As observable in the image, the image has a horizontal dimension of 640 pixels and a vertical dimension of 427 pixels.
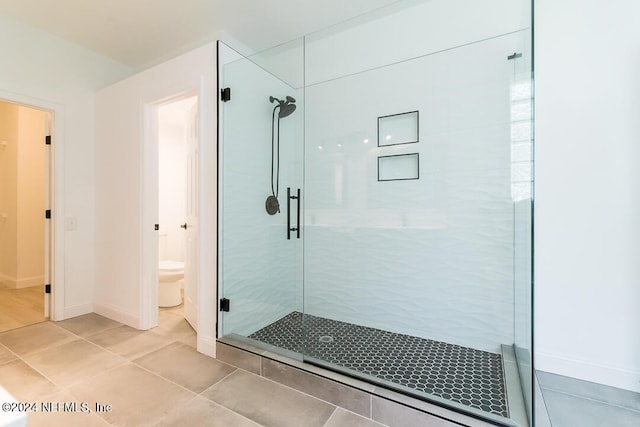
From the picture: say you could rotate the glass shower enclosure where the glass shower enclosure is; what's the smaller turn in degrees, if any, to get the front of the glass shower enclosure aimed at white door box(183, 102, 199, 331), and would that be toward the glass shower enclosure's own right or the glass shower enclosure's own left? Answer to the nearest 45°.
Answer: approximately 45° to the glass shower enclosure's own right

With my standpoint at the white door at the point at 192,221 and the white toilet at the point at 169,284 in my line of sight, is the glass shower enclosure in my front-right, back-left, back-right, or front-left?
back-right

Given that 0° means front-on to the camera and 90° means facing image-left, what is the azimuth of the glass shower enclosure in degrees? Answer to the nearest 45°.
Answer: approximately 45°

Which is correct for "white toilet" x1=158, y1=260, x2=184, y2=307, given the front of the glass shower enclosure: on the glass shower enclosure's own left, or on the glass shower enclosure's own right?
on the glass shower enclosure's own right

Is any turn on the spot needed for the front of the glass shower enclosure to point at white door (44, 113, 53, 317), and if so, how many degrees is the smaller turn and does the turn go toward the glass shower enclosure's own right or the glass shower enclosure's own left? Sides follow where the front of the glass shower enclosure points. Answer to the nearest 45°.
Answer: approximately 45° to the glass shower enclosure's own right
